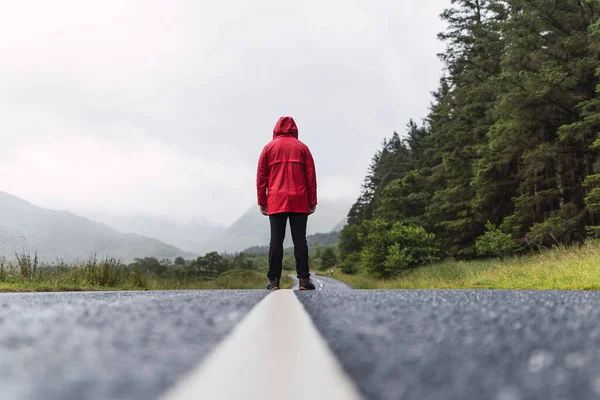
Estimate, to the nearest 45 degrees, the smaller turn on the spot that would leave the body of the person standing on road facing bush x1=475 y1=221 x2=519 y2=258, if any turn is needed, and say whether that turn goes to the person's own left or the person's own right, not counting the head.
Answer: approximately 45° to the person's own right

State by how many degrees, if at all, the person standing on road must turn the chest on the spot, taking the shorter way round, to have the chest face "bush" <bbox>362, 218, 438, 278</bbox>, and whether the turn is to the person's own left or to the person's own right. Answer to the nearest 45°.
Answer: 0° — they already face it

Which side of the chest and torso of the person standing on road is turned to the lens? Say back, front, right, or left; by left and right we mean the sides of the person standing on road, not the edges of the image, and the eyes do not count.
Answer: back

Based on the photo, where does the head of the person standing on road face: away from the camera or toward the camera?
away from the camera
